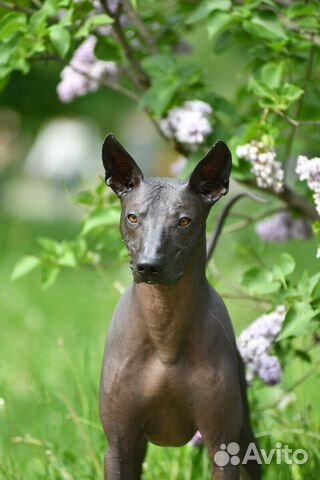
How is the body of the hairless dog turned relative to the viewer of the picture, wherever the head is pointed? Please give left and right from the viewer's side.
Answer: facing the viewer

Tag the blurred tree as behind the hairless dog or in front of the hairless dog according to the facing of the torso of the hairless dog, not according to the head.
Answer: behind

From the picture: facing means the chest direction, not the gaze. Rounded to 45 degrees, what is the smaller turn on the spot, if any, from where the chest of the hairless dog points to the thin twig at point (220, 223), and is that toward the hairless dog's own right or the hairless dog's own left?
approximately 180°
